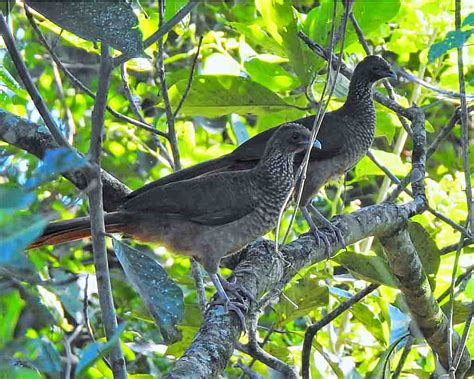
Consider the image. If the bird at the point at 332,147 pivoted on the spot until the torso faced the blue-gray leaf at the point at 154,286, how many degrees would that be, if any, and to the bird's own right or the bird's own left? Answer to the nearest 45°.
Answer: approximately 90° to the bird's own right

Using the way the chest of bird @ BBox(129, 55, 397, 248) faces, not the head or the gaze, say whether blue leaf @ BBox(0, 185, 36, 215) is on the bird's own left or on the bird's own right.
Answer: on the bird's own right

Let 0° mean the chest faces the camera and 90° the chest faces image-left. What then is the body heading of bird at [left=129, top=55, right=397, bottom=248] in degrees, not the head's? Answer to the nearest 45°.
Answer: approximately 270°
